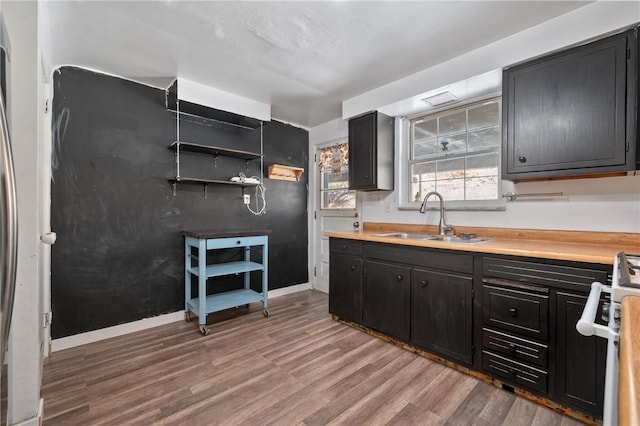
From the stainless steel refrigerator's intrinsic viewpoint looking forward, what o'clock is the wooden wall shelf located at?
The wooden wall shelf is roughly at 11 o'clock from the stainless steel refrigerator.

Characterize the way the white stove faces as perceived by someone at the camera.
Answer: facing to the left of the viewer

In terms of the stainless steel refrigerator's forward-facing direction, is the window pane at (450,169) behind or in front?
in front

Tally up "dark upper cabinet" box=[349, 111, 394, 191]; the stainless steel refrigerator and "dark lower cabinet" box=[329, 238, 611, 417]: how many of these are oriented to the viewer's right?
1

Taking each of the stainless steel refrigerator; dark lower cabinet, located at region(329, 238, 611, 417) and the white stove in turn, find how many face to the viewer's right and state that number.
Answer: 1

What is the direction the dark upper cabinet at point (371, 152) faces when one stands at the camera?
facing the viewer and to the left of the viewer

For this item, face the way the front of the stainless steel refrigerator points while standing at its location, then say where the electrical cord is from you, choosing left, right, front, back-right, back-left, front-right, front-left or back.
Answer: front-left

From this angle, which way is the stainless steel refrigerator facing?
to the viewer's right

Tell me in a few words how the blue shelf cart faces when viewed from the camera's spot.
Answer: facing the viewer and to the right of the viewer
